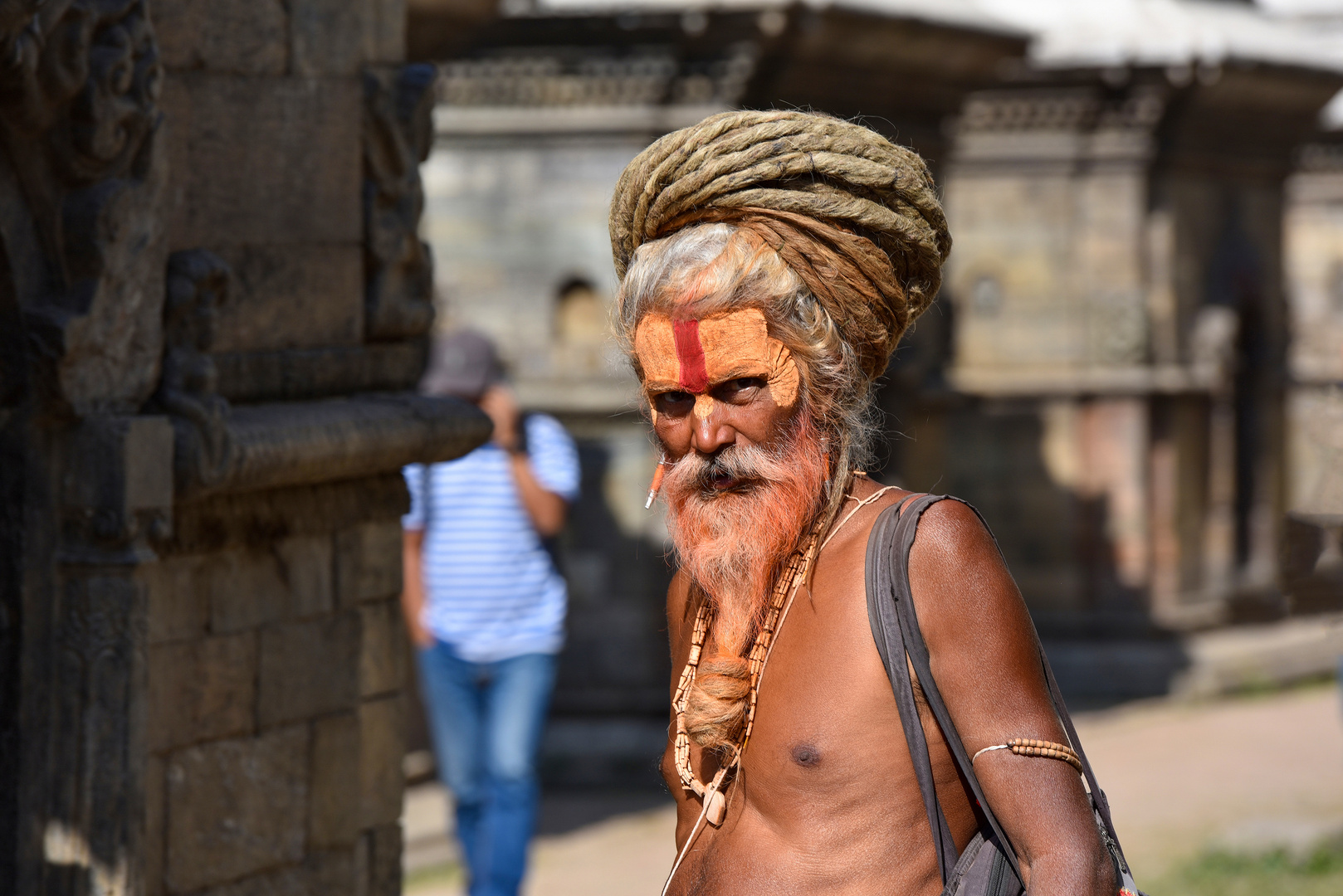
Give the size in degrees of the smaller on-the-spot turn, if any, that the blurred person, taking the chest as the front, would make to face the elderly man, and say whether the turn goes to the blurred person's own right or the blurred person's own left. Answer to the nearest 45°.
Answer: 0° — they already face them

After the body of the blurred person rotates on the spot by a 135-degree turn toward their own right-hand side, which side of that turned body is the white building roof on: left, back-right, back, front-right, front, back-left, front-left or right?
right

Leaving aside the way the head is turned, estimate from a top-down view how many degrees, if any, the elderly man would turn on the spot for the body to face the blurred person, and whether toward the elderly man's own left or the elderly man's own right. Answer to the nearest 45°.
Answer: approximately 135° to the elderly man's own right

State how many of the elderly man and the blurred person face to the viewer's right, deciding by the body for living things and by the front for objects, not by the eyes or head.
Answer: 0

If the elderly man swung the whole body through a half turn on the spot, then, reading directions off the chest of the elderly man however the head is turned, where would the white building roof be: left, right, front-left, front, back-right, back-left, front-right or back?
front-left

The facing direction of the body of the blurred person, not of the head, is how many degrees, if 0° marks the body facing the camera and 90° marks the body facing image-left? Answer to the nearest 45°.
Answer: approximately 0°

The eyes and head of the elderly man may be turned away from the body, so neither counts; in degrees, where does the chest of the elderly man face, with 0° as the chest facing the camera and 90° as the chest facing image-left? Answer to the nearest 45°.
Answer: approximately 45°

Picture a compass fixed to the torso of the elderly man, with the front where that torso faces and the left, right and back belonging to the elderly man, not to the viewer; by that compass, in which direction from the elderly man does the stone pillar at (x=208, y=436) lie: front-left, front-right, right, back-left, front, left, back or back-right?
right
